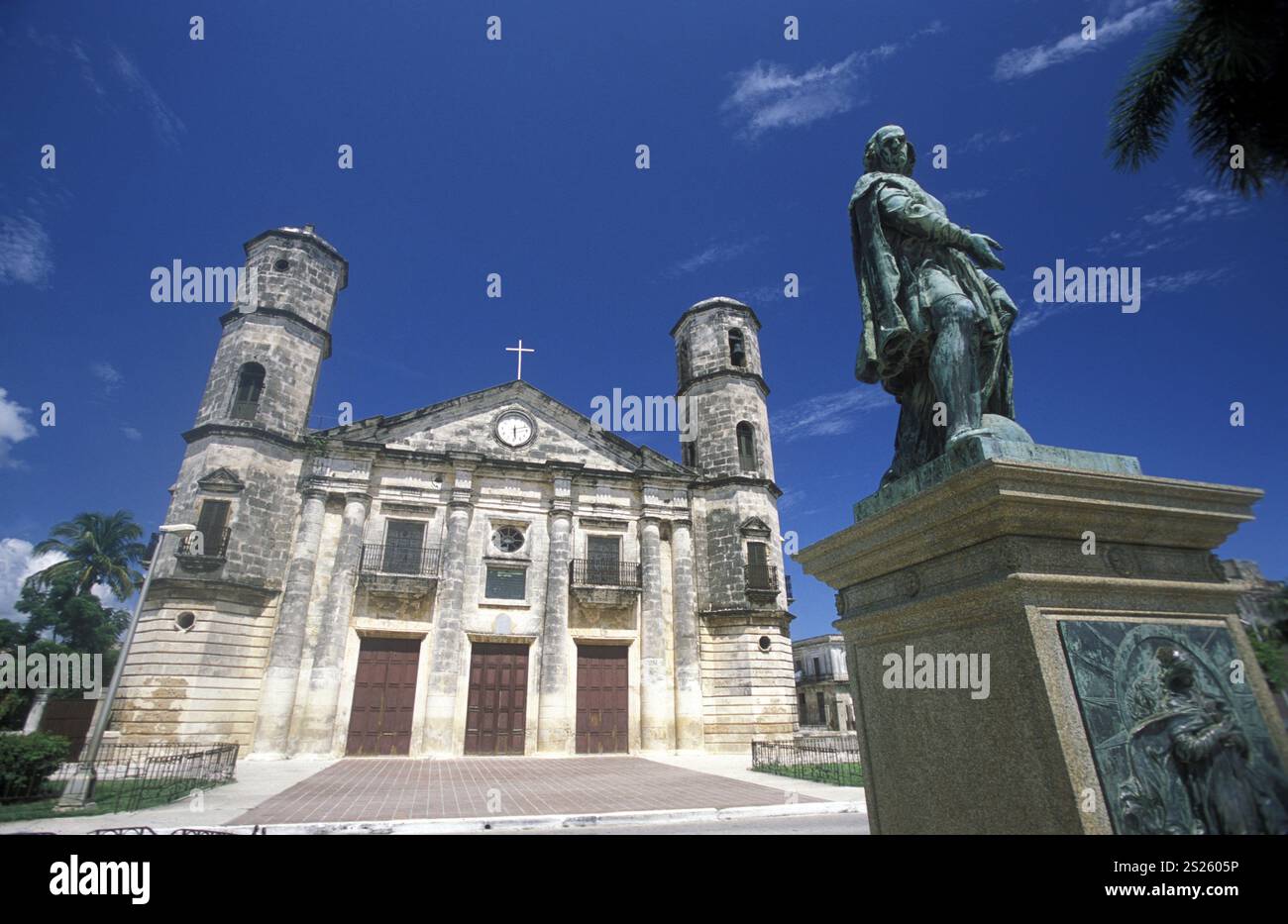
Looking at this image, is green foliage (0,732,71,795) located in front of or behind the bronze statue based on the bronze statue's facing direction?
behind

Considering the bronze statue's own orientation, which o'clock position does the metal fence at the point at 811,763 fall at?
The metal fence is roughly at 7 o'clock from the bronze statue.

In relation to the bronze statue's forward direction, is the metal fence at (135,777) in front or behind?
behind

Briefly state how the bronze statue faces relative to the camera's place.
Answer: facing the viewer and to the right of the viewer

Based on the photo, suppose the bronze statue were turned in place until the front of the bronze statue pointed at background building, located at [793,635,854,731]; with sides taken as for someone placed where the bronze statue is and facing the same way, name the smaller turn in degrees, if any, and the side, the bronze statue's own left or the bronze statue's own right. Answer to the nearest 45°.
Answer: approximately 135° to the bronze statue's own left

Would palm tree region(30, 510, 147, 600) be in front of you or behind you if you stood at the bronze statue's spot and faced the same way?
behind
